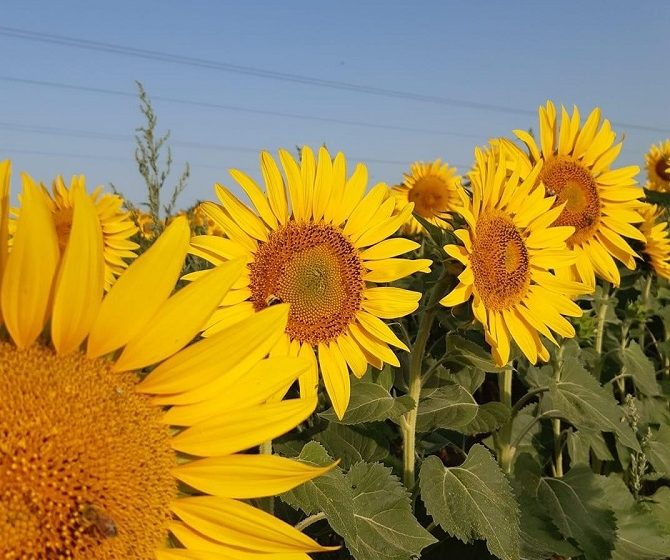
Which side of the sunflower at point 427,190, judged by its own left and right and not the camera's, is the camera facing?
front

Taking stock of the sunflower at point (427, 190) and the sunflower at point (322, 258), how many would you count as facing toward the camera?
2

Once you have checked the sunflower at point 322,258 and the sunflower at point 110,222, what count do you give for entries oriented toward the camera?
2

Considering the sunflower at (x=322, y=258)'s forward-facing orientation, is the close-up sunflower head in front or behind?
in front

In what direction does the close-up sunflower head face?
toward the camera

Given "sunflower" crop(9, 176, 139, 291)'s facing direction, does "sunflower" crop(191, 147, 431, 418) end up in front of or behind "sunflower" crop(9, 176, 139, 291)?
in front

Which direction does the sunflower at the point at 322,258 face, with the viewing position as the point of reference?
facing the viewer

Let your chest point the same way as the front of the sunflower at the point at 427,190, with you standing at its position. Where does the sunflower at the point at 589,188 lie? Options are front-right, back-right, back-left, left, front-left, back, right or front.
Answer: front

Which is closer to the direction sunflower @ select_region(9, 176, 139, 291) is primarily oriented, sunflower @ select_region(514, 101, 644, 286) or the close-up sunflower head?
the close-up sunflower head

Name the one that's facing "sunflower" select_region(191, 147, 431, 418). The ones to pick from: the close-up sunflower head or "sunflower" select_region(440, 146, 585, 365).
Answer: "sunflower" select_region(440, 146, 585, 365)
